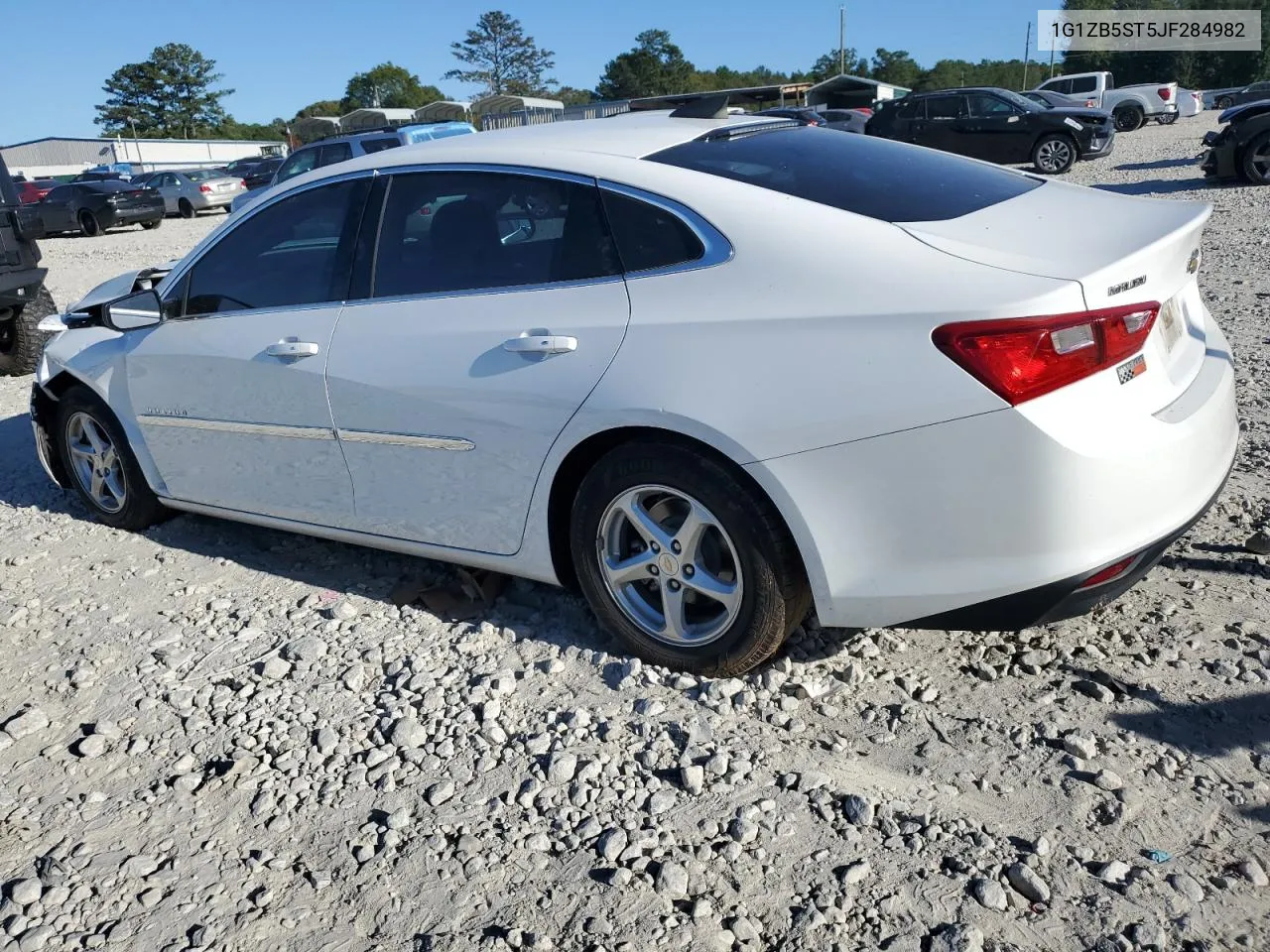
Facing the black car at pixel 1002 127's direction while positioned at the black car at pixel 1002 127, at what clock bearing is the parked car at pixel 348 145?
The parked car is roughly at 5 o'clock from the black car.

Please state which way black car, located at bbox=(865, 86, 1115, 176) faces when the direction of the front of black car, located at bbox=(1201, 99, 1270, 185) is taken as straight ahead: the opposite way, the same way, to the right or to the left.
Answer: the opposite way

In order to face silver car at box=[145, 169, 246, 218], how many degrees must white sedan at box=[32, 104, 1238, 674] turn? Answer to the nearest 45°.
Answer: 0° — it already faces it

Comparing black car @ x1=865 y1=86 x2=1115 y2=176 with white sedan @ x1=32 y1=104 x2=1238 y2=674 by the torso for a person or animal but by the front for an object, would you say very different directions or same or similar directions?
very different directions

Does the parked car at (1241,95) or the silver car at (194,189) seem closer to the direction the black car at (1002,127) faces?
the parked car

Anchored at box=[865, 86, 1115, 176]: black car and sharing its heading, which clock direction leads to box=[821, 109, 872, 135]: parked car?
The parked car is roughly at 8 o'clock from the black car.

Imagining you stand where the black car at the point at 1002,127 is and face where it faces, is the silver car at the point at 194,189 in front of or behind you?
behind

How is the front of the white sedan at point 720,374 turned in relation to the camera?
facing away from the viewer and to the left of the viewer

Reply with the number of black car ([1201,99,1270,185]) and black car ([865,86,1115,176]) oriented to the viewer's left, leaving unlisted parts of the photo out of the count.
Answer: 1

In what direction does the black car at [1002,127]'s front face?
to the viewer's right

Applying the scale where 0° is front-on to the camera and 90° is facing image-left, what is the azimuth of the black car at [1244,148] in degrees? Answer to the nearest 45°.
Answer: approximately 90°

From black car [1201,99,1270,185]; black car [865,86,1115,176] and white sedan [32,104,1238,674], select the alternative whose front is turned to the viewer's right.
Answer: black car [865,86,1115,176]

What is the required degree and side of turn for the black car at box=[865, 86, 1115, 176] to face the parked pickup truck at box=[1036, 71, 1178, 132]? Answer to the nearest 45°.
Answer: approximately 90° to its left

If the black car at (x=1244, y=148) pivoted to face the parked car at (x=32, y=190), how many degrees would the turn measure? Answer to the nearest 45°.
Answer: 0° — it already faces it
